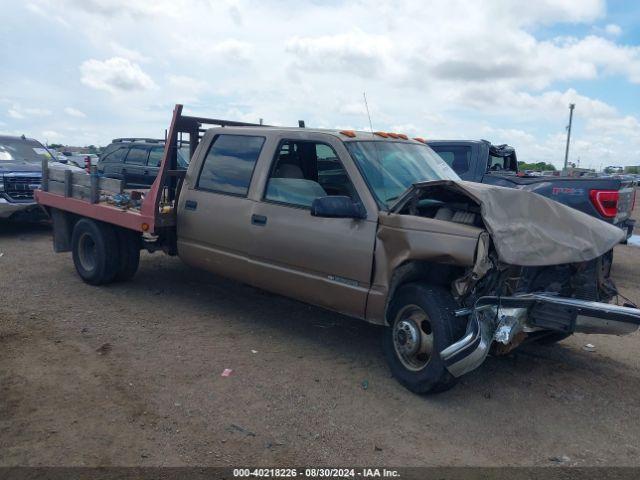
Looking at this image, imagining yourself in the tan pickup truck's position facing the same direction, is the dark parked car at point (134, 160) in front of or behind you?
behind

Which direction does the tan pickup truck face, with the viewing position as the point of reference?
facing the viewer and to the right of the viewer
